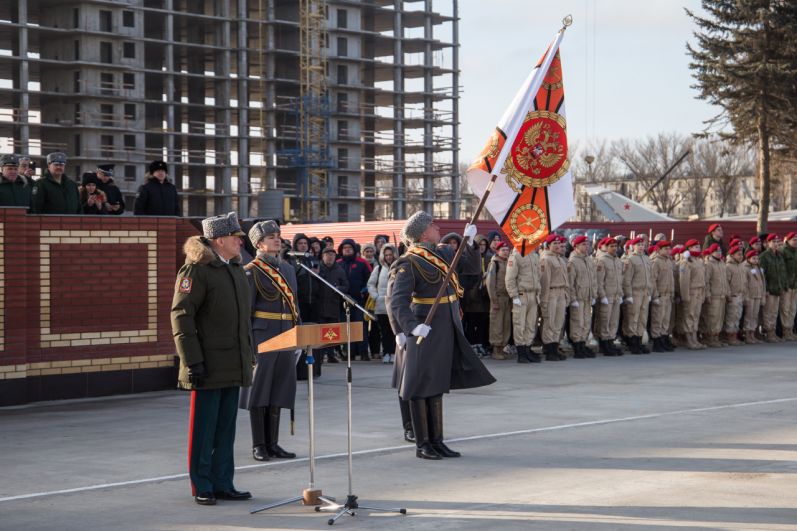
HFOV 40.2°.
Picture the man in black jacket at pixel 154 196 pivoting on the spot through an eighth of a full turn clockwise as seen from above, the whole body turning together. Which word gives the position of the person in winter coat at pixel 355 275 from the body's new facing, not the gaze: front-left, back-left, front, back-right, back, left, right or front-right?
back-left

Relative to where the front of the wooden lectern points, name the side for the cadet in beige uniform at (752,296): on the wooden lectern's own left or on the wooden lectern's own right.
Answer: on the wooden lectern's own left

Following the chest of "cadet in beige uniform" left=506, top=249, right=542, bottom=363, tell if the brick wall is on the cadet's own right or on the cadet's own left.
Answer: on the cadet's own right

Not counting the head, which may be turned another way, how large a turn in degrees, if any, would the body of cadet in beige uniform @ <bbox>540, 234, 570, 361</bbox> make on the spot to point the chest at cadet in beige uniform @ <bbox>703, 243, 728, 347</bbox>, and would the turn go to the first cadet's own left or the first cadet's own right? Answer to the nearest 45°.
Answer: approximately 90° to the first cadet's own left

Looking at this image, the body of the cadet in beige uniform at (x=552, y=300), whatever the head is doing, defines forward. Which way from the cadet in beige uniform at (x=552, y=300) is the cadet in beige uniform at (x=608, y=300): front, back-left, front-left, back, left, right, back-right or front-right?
left

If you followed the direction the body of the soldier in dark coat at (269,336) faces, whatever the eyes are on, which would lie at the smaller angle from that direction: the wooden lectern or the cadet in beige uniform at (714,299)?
the wooden lectern

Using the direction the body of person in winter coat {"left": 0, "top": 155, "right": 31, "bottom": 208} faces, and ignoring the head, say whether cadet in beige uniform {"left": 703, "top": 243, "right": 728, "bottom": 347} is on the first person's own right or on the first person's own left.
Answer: on the first person's own left

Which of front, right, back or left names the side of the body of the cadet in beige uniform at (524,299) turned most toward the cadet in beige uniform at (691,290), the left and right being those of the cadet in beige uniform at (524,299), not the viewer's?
left

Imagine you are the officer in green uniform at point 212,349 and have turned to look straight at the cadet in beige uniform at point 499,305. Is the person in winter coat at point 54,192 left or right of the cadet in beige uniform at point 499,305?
left
